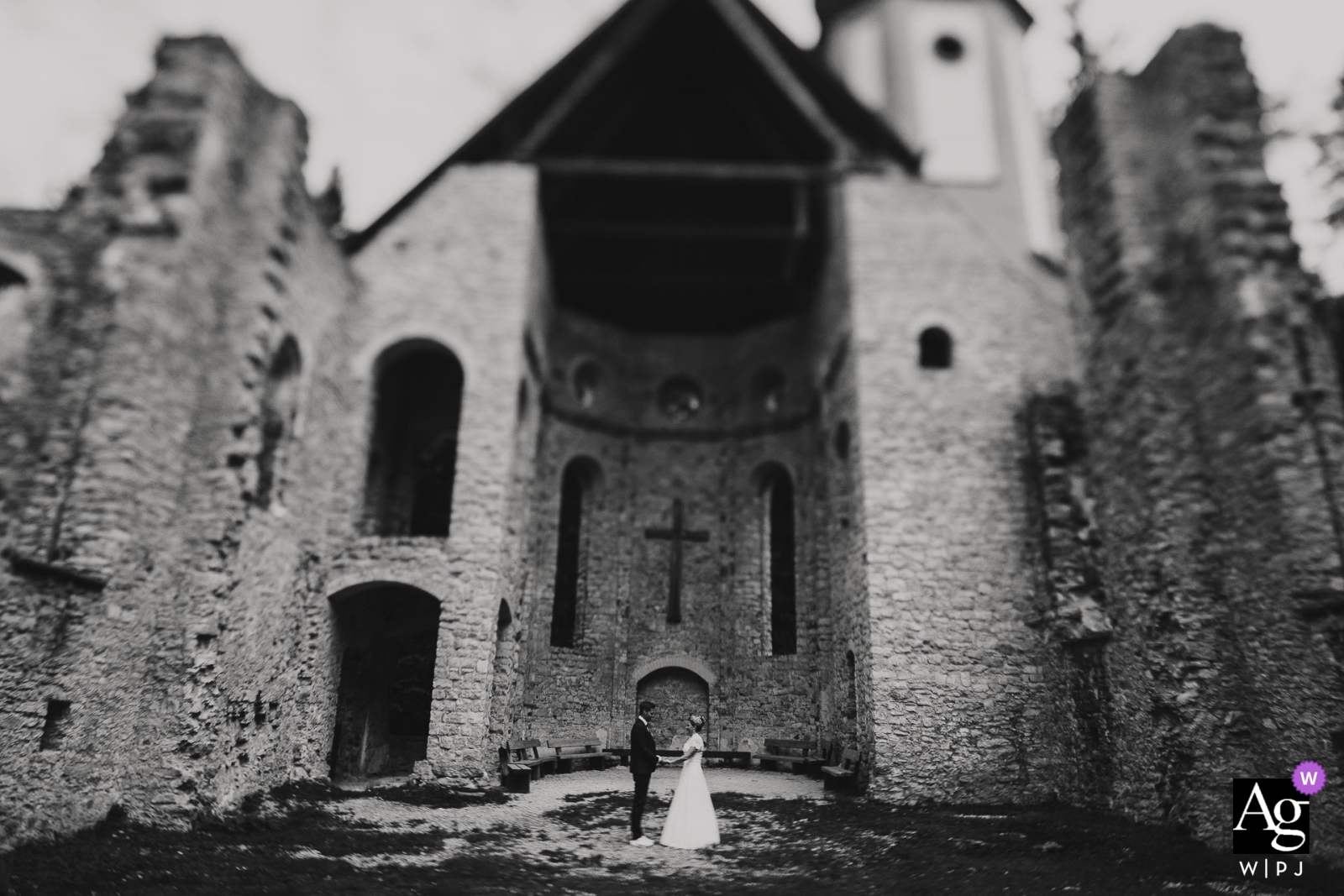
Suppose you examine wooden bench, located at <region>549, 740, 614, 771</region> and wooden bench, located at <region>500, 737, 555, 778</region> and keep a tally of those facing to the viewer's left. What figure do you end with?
0

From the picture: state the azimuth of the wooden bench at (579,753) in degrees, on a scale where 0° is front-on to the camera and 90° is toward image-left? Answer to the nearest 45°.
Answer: approximately 0°

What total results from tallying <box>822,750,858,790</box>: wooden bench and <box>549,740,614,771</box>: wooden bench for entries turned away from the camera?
0

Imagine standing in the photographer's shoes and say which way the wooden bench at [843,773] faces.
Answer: facing the viewer and to the left of the viewer

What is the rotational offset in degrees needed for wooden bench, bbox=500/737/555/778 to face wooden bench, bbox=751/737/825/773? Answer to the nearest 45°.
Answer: approximately 45° to its left

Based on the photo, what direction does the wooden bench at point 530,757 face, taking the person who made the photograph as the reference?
facing the viewer and to the right of the viewer

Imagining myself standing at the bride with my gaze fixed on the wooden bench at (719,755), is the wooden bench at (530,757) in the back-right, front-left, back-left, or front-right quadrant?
front-left

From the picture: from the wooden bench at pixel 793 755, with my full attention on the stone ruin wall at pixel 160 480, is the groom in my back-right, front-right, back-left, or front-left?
front-left

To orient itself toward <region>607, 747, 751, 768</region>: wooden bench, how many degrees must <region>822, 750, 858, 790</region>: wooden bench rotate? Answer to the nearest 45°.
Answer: approximately 90° to its right

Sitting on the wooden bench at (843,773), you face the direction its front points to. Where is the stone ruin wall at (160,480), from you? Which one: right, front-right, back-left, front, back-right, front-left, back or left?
front

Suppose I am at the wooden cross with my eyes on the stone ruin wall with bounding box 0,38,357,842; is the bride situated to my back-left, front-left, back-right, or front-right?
front-left

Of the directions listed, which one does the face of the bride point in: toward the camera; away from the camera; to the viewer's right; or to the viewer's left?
to the viewer's left

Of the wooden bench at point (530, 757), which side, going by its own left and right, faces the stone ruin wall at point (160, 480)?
right

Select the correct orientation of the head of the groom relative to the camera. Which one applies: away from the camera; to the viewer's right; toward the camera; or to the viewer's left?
to the viewer's right

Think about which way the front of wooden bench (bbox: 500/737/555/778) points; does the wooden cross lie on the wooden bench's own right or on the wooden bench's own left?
on the wooden bench's own left

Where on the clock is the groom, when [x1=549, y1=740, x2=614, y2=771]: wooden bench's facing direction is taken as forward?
The groom is roughly at 12 o'clock from the wooden bench.
